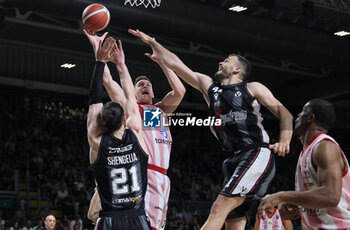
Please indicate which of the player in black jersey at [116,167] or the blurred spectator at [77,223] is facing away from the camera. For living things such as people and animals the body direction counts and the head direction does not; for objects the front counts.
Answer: the player in black jersey

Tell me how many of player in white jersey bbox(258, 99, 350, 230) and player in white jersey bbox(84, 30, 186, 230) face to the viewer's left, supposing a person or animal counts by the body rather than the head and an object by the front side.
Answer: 1

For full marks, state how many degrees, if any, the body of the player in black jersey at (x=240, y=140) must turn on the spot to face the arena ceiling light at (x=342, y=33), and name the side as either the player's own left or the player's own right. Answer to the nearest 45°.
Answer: approximately 135° to the player's own right

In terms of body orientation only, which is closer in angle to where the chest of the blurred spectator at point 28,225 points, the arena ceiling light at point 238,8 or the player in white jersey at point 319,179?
the player in white jersey

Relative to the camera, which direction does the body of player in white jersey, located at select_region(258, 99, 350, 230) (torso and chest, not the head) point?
to the viewer's left

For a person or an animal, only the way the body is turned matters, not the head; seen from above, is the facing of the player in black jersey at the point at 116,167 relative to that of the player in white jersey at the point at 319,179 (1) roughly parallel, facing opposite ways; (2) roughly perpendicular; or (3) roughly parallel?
roughly perpendicular

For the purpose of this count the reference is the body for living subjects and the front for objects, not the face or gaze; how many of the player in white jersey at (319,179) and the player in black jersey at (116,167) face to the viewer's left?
1

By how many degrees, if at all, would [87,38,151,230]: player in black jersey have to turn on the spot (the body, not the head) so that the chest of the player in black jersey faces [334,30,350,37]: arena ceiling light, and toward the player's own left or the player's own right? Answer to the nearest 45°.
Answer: approximately 45° to the player's own right

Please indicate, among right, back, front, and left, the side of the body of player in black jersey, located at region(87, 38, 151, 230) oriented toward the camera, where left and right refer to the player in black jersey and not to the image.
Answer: back
